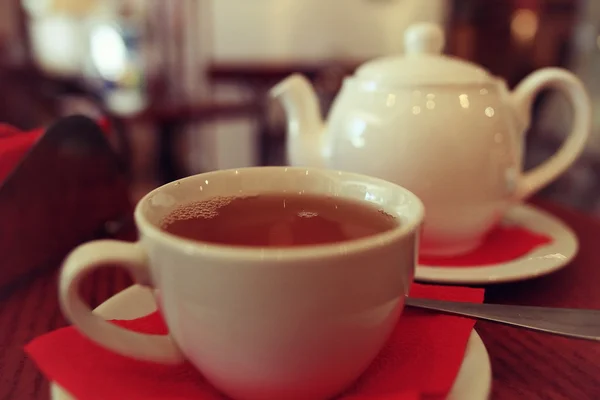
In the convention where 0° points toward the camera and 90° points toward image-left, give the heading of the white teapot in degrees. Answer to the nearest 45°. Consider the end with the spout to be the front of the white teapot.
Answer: approximately 90°
